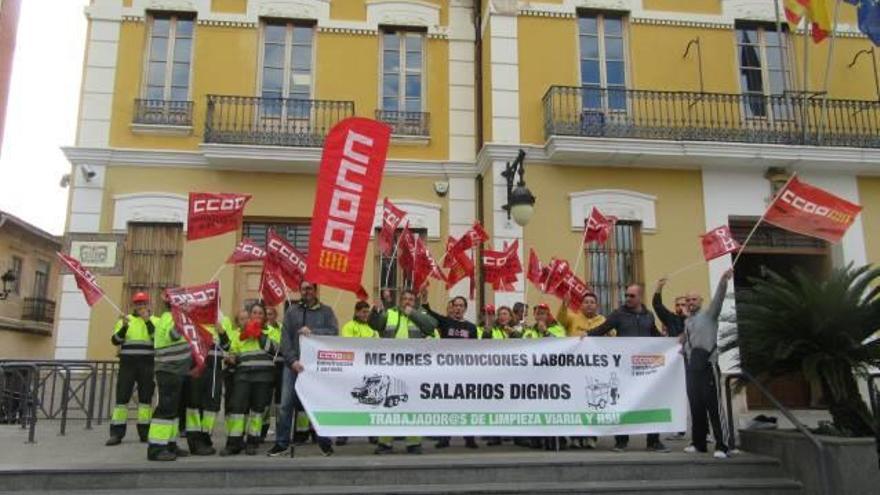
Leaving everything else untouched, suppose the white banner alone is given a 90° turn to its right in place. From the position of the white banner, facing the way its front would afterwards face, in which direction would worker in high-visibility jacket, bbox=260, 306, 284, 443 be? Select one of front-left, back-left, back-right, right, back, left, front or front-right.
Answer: front

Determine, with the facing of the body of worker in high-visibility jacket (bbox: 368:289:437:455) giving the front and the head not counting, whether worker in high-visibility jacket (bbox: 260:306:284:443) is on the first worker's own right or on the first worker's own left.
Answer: on the first worker's own right

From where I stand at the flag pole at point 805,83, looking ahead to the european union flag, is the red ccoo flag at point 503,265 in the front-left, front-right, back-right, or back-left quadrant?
back-right

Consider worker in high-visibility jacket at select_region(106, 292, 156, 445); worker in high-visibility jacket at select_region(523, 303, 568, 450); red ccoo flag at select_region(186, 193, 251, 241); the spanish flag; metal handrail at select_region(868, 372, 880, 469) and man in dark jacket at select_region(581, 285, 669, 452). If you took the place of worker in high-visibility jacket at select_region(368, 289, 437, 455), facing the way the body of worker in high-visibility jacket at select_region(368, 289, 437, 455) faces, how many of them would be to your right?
2

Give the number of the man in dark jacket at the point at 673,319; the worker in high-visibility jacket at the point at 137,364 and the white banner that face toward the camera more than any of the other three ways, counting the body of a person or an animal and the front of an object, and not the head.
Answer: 3

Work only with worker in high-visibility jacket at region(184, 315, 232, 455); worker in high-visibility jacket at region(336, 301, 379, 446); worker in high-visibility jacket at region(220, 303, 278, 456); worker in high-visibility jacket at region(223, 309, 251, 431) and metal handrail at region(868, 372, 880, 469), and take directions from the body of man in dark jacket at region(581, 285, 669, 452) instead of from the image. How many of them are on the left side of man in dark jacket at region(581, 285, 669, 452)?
1

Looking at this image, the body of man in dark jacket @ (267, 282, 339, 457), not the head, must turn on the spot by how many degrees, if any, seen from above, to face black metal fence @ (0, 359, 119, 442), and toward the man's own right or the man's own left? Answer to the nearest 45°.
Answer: approximately 135° to the man's own right

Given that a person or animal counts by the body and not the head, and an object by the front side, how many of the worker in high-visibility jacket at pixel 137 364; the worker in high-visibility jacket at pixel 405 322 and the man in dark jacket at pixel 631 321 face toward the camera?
3

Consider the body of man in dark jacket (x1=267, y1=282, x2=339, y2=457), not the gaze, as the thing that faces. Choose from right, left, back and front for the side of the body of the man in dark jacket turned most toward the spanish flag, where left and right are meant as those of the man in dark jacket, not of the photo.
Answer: left

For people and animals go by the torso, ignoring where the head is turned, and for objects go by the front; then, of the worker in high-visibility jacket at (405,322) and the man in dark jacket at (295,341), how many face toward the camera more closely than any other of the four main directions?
2

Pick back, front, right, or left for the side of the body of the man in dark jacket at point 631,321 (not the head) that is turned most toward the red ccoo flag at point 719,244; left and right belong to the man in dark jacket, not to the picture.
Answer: left

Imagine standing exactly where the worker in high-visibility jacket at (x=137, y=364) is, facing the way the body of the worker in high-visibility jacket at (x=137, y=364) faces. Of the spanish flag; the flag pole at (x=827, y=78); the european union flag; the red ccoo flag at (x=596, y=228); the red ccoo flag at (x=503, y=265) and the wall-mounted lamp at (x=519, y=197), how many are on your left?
6
